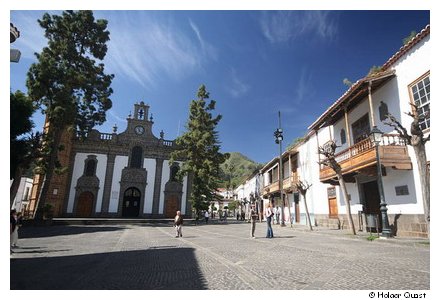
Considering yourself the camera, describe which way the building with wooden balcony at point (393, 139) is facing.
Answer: facing the viewer and to the left of the viewer

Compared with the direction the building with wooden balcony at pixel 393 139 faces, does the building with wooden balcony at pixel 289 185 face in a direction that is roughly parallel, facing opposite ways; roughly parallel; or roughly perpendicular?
roughly parallel

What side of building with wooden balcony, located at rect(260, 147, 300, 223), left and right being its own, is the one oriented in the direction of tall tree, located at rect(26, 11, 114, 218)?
front

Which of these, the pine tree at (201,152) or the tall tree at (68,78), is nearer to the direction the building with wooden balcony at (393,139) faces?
the tall tree

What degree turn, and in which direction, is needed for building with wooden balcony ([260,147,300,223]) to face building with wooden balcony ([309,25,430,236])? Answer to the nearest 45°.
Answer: approximately 45° to its left

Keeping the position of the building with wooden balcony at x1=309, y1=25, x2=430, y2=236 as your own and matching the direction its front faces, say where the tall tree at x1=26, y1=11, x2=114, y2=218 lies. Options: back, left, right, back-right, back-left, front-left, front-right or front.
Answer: front-right

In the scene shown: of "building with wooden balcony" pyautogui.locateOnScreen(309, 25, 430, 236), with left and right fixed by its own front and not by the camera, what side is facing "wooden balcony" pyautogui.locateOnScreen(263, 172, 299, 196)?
right

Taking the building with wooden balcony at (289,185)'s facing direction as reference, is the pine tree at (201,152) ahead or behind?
ahead

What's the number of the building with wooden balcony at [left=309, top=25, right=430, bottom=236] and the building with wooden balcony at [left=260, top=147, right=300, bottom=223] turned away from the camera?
0

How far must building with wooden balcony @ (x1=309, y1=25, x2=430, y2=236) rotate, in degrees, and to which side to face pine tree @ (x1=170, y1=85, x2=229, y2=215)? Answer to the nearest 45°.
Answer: approximately 90° to its right

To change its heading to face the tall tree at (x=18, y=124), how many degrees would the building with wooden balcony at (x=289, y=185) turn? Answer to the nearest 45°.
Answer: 0° — it already faces it
